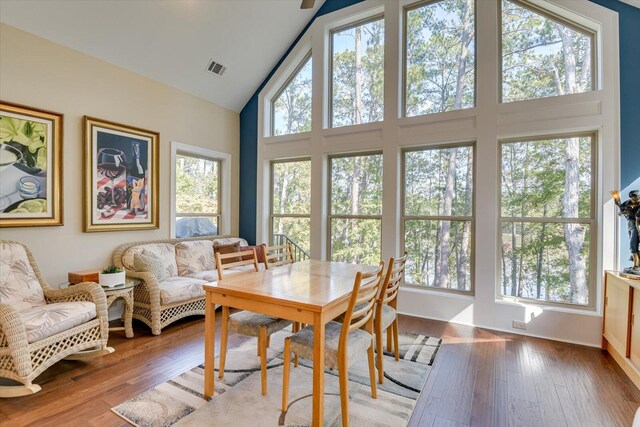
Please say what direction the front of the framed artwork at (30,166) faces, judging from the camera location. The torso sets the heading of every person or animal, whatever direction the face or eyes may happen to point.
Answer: facing the viewer and to the right of the viewer

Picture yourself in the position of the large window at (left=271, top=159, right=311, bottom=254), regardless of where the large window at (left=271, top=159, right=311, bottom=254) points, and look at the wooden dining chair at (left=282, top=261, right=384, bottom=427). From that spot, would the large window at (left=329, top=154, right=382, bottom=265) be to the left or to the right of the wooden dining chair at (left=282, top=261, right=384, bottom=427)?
left

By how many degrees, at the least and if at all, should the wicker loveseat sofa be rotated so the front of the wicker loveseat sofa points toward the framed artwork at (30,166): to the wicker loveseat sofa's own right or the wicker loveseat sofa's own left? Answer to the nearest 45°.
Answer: approximately 135° to the wicker loveseat sofa's own right

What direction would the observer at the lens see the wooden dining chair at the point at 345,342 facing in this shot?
facing away from the viewer and to the left of the viewer

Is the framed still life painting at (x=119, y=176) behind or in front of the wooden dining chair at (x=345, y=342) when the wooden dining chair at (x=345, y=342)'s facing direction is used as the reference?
in front

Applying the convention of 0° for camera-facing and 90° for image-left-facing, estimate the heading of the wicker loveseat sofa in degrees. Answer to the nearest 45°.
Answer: approximately 315°

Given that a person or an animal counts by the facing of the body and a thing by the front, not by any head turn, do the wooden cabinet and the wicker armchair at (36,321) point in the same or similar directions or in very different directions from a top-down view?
very different directions

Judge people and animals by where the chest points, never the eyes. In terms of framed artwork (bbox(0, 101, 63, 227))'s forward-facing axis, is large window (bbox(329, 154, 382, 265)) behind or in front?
in front

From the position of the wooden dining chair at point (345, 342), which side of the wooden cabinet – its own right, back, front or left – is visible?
front

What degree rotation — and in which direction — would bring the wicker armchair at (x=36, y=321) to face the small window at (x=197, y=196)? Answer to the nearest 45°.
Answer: approximately 90° to its left

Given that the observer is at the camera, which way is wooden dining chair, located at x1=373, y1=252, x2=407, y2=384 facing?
facing away from the viewer and to the left of the viewer

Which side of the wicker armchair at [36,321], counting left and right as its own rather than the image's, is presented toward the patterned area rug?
front

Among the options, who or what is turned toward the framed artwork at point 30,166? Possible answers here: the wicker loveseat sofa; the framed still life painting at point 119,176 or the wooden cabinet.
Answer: the wooden cabinet

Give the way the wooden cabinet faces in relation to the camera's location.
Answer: facing the viewer and to the left of the viewer

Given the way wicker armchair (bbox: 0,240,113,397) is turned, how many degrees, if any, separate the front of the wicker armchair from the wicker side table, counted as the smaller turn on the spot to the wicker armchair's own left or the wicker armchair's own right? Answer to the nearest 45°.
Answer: approximately 90° to the wicker armchair's own left

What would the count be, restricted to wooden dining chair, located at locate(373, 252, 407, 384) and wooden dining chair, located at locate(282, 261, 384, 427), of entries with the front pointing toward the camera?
0
